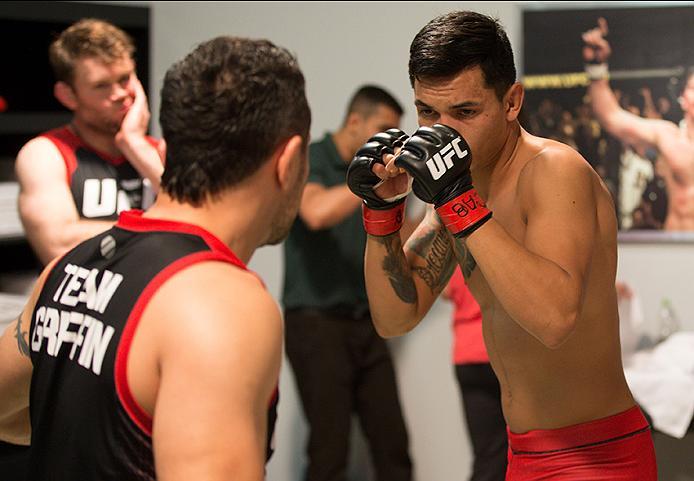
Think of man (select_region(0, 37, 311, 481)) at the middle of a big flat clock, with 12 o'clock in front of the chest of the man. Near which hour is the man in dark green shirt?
The man in dark green shirt is roughly at 11 o'clock from the man.

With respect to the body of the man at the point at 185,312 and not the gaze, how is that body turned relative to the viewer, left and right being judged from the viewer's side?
facing away from the viewer and to the right of the viewer

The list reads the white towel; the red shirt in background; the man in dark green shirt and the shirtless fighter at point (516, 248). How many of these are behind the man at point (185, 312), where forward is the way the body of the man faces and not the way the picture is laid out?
0

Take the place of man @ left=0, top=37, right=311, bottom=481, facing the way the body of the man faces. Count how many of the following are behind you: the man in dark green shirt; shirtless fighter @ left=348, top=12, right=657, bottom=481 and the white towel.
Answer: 0

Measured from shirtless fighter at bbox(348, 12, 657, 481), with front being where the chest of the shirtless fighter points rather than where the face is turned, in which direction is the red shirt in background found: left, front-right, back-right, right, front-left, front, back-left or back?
back-right

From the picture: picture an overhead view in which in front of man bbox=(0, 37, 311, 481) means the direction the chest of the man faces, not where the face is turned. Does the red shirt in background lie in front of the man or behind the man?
in front

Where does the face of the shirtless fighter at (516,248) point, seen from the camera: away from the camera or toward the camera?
toward the camera

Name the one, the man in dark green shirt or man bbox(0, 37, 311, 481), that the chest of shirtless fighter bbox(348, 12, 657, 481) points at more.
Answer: the man

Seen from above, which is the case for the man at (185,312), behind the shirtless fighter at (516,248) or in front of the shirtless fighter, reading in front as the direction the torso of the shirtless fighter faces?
in front

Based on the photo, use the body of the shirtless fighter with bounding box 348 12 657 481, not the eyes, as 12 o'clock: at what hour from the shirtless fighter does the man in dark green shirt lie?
The man in dark green shirt is roughly at 4 o'clock from the shirtless fighter.

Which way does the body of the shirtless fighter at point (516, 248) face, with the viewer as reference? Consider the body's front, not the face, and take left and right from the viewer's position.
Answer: facing the viewer and to the left of the viewer

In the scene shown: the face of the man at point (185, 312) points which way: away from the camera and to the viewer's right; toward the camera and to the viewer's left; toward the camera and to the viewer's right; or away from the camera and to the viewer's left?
away from the camera and to the viewer's right

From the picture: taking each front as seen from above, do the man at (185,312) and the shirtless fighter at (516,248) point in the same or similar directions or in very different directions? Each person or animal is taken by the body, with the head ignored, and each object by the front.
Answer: very different directions

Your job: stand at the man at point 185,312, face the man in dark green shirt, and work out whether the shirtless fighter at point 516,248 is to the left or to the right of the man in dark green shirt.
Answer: right
